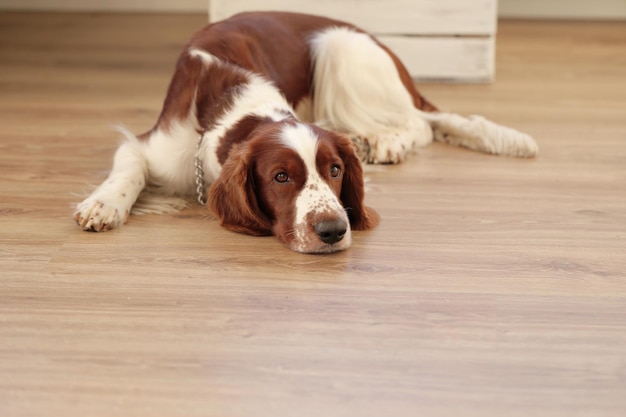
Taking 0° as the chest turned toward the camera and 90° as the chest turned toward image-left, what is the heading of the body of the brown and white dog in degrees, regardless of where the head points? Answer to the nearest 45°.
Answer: approximately 45°

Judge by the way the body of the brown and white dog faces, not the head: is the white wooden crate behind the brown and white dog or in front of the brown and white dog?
behind
